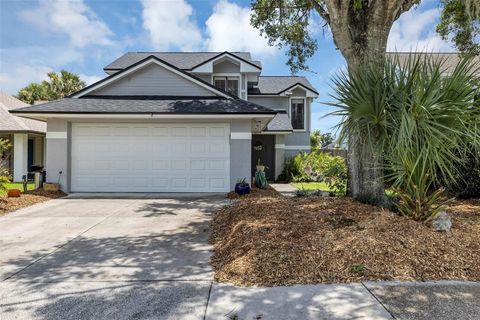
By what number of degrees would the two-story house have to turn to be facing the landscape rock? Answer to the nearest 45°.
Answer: approximately 45° to its left

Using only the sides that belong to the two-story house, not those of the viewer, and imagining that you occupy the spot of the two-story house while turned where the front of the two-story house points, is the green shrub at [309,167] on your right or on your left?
on your left

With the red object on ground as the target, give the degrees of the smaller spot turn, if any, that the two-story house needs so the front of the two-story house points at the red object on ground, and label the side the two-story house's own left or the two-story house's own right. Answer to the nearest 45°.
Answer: approximately 90° to the two-story house's own right

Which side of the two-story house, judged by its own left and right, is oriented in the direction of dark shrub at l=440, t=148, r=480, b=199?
left

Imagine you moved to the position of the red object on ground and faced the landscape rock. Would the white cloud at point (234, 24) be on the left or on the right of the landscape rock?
left

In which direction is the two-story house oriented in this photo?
toward the camera
